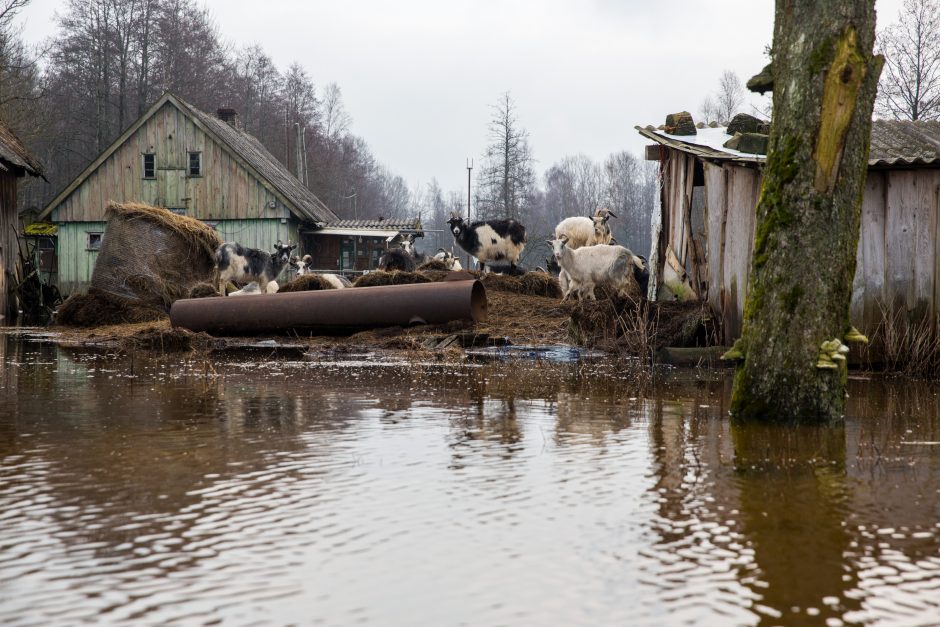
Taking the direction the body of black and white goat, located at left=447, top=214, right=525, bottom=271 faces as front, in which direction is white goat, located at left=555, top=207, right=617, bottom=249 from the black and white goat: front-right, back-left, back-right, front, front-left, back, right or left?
back-left

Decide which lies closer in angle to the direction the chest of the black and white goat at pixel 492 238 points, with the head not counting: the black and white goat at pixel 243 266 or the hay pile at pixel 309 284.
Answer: the black and white goat

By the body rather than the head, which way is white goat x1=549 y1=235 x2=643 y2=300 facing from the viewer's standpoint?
to the viewer's left

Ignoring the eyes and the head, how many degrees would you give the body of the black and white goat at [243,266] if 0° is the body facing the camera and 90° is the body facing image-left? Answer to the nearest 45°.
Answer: approximately 270°

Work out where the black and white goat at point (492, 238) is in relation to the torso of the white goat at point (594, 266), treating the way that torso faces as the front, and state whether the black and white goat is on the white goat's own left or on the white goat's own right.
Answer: on the white goat's own right

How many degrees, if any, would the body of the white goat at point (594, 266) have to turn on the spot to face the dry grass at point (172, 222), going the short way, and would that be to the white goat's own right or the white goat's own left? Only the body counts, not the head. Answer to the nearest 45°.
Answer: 0° — it already faces it

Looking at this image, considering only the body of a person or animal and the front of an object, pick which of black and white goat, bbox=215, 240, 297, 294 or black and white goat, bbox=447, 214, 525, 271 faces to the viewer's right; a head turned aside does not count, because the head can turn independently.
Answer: black and white goat, bbox=215, 240, 297, 294

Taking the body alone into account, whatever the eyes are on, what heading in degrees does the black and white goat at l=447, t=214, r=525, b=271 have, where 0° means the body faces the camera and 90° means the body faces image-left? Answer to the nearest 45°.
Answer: approximately 90°

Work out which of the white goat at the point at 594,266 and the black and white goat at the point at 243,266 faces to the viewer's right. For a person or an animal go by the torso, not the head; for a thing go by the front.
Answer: the black and white goat

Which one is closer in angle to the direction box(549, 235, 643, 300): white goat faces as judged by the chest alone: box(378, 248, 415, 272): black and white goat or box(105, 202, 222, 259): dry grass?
the dry grass
